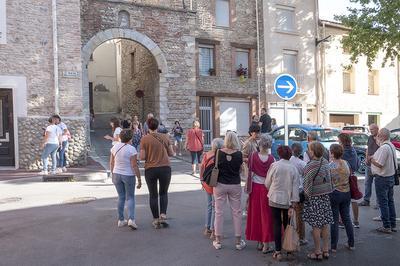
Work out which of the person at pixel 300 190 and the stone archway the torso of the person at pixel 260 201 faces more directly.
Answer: the stone archway

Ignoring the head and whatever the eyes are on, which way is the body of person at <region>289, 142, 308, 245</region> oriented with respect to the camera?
away from the camera

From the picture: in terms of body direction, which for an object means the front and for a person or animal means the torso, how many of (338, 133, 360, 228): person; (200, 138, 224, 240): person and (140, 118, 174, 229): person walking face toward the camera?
0

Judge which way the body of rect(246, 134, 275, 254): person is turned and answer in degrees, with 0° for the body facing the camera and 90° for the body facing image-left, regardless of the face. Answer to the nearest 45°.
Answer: approximately 180°

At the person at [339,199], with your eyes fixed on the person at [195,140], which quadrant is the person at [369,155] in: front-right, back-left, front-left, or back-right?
front-right

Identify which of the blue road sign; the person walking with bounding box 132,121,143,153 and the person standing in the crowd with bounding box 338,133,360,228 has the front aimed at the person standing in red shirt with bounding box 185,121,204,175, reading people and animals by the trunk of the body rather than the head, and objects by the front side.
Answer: the person standing in the crowd with bounding box 338,133,360,228

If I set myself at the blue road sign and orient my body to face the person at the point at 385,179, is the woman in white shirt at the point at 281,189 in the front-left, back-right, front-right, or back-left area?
front-right

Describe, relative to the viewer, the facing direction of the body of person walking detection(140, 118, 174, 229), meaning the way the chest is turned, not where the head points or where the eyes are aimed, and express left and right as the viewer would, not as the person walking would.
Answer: facing away from the viewer

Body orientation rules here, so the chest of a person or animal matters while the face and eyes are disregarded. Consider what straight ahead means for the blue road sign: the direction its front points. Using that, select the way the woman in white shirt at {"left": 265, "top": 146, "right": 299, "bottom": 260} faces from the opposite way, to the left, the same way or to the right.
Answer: the opposite way

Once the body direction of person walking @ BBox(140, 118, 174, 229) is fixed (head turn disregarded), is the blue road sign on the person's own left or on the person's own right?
on the person's own right

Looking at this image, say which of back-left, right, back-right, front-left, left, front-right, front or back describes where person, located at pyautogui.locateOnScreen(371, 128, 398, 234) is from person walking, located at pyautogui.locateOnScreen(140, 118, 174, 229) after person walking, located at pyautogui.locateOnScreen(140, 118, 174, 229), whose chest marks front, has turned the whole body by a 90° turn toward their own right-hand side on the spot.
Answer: front

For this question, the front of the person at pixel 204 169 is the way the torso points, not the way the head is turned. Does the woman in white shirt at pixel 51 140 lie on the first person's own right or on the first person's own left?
on the first person's own left
